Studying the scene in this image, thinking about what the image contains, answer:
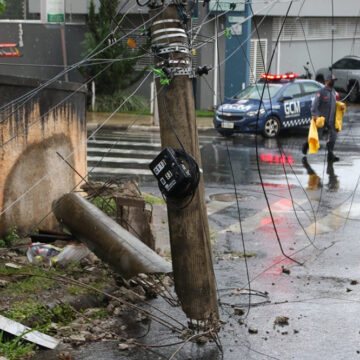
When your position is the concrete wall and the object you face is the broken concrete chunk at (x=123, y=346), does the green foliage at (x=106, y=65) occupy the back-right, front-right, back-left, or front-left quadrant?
back-left

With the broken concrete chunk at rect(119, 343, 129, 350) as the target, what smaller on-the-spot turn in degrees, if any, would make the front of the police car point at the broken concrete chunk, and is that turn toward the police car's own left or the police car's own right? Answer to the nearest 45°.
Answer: approximately 45° to the police car's own left

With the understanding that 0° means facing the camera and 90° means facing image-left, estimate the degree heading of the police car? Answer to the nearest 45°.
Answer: approximately 45°

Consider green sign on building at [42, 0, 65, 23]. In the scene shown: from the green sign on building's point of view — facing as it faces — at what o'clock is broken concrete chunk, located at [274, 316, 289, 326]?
The broken concrete chunk is roughly at 12 o'clock from the green sign on building.

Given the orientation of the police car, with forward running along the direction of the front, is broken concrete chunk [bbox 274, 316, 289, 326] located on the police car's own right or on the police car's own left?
on the police car's own left

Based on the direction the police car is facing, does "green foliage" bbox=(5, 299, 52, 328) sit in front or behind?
in front

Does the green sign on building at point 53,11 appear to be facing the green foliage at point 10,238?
yes

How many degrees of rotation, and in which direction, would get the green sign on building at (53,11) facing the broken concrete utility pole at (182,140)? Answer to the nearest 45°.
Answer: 0° — it already faces it

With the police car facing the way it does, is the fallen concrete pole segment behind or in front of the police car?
in front

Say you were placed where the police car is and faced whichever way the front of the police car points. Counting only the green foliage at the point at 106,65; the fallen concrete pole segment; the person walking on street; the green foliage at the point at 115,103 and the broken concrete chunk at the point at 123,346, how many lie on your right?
2

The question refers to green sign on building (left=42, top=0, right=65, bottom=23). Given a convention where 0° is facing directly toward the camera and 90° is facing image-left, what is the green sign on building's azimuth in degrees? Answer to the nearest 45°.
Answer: approximately 0°
